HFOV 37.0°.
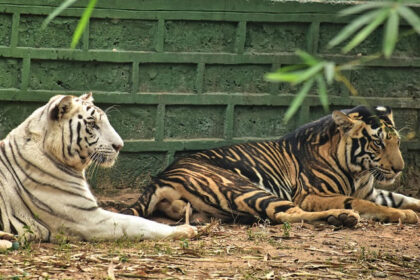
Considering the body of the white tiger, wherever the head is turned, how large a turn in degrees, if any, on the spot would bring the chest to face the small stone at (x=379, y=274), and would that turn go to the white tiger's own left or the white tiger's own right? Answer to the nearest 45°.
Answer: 0° — it already faces it

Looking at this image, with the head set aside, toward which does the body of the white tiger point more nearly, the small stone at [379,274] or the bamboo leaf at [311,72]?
the small stone

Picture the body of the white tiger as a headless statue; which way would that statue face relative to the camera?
to the viewer's right

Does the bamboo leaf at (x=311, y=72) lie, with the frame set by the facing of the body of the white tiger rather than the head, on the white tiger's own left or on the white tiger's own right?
on the white tiger's own right
